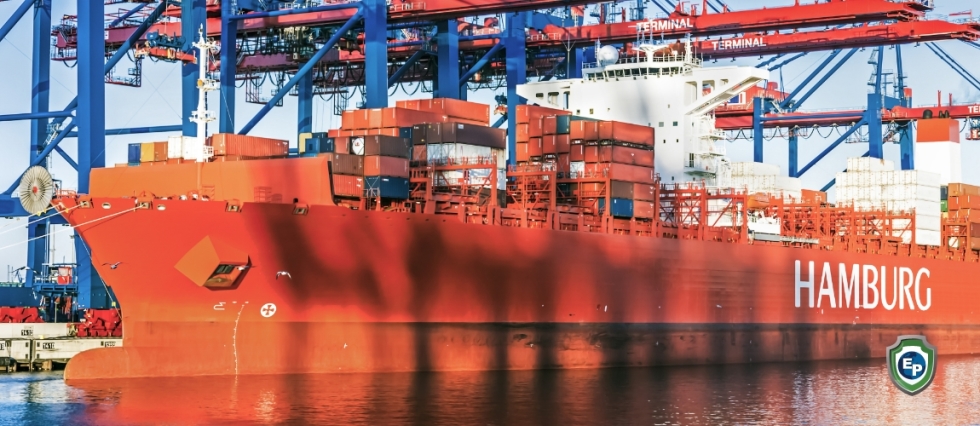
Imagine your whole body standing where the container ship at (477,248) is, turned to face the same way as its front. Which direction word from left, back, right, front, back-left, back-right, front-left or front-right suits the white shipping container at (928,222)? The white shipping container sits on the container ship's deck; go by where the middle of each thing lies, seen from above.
back

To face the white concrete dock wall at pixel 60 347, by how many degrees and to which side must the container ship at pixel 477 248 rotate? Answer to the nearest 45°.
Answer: approximately 45° to its right

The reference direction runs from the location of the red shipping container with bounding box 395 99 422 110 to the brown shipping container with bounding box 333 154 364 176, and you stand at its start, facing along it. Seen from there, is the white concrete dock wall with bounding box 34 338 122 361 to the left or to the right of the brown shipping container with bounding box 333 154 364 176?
right

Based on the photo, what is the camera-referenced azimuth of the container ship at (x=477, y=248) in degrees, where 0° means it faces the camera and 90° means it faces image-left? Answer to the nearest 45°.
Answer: approximately 45°

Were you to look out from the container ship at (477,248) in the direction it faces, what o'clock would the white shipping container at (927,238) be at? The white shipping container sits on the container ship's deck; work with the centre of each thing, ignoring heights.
The white shipping container is roughly at 6 o'clock from the container ship.

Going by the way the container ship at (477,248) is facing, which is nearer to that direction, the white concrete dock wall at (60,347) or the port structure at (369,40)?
the white concrete dock wall

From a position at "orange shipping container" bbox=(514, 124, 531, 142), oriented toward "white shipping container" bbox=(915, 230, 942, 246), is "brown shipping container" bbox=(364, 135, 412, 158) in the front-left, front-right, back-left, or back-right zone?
back-right
